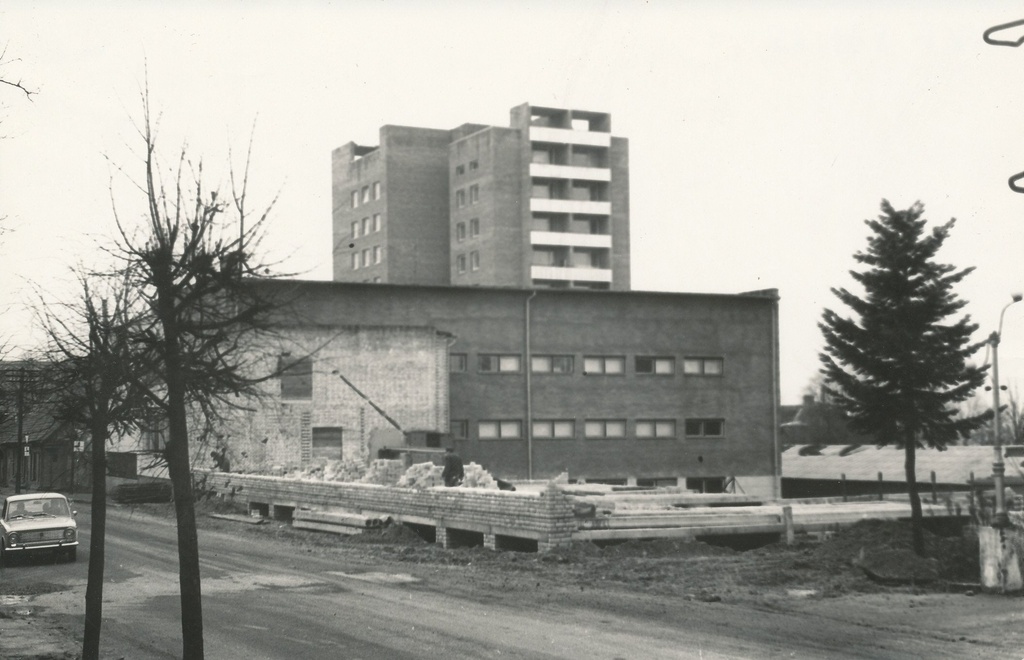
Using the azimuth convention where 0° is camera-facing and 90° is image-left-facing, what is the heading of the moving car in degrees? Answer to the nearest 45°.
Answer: approximately 0°

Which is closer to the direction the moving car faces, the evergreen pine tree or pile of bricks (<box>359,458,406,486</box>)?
the evergreen pine tree

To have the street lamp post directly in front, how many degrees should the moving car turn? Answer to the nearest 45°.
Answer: approximately 45° to its left

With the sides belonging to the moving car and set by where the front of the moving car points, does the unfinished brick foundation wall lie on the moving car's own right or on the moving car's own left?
on the moving car's own left

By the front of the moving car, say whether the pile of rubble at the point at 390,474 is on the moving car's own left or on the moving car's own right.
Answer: on the moving car's own left

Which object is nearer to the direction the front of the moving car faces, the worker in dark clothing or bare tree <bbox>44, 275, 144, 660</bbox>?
the bare tree

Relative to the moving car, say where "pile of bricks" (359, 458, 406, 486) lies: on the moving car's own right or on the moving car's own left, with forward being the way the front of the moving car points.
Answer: on the moving car's own left

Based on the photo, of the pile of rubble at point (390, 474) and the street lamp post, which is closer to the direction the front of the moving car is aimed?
the street lamp post

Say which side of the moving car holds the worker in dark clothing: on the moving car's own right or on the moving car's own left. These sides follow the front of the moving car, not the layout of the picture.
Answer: on the moving car's own left

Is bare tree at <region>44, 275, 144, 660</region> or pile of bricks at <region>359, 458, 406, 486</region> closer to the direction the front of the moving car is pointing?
the bare tree
